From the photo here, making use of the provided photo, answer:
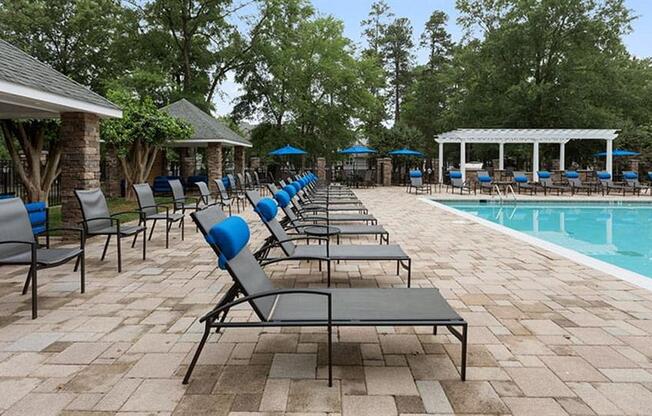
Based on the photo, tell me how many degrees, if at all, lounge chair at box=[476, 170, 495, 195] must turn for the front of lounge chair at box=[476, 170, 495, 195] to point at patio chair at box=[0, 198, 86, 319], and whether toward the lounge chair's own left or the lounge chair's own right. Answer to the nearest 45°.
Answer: approximately 45° to the lounge chair's own right

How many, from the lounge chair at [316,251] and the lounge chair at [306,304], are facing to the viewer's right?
2

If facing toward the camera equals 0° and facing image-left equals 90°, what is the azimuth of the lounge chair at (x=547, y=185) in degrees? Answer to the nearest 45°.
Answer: approximately 315°

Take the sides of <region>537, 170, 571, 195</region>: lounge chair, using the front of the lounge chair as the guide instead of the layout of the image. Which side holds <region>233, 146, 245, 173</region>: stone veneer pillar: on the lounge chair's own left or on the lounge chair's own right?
on the lounge chair's own right

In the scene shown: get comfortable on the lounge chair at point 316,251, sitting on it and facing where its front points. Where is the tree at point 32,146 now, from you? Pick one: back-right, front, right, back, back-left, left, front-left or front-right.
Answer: back-left

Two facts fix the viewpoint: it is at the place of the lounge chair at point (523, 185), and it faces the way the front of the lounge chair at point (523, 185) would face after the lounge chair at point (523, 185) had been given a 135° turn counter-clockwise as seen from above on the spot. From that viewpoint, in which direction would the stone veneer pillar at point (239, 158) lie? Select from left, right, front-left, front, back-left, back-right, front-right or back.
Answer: left

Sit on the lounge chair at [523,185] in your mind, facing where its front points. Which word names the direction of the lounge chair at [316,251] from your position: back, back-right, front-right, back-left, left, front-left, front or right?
front-right

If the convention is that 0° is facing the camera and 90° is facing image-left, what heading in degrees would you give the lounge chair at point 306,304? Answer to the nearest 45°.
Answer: approximately 270°

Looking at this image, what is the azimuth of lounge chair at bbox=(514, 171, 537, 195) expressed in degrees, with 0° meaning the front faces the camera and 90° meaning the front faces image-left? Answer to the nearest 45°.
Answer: approximately 315°

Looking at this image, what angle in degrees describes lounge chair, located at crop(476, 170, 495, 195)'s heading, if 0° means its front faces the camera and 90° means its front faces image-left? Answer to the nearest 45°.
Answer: approximately 315°

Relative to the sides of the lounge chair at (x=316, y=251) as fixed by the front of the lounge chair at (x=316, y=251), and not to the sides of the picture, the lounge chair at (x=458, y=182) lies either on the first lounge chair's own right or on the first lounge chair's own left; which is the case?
on the first lounge chair's own left

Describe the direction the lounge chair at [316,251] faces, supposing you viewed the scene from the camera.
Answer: facing to the right of the viewer
